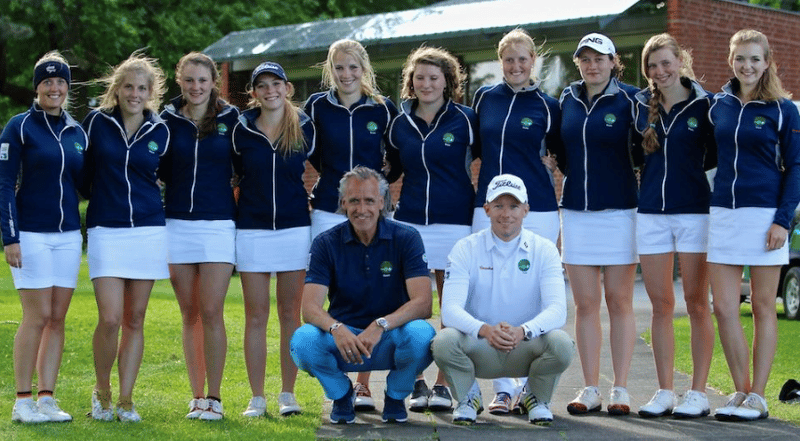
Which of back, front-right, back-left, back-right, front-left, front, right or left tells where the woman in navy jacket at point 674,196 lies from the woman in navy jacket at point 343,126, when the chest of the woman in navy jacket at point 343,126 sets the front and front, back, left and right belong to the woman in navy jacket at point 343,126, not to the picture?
left

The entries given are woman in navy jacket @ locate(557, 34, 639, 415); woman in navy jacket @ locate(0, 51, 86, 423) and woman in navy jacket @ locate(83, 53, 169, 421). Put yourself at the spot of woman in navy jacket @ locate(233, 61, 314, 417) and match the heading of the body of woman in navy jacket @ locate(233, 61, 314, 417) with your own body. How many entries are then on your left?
1

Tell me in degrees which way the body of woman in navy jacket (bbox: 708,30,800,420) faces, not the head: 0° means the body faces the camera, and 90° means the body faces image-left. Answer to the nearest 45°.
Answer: approximately 45°

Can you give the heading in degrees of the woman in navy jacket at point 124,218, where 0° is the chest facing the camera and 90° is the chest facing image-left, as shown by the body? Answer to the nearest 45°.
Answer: approximately 0°

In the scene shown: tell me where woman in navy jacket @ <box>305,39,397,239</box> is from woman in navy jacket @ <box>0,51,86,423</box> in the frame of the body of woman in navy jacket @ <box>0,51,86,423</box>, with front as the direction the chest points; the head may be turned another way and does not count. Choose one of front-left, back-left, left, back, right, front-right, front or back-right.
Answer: front-left
